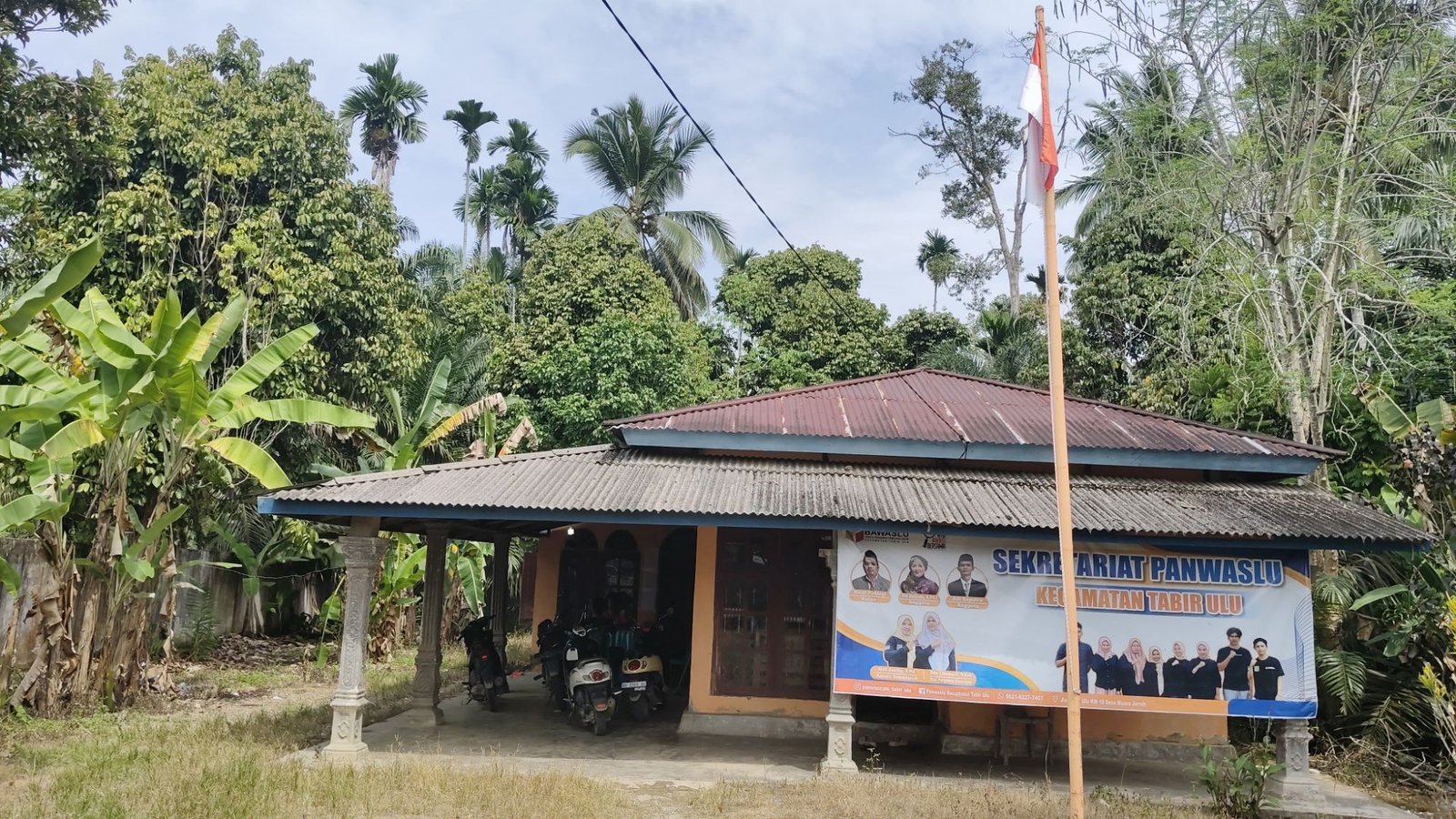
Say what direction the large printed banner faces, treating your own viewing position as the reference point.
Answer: facing the viewer

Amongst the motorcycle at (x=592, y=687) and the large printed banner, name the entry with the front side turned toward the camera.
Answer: the large printed banner

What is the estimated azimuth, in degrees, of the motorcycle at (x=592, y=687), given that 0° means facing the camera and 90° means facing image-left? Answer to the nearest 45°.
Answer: approximately 135°

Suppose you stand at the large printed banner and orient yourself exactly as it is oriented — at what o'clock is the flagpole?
The flagpole is roughly at 12 o'clock from the large printed banner.

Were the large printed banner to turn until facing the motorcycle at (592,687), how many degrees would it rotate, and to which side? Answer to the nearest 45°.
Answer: approximately 90° to its right

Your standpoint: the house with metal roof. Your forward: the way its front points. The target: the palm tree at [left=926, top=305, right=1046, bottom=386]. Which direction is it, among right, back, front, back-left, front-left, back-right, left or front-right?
back

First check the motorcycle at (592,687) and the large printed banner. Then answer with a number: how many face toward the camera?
1

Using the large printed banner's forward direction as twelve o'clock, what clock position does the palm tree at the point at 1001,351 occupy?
The palm tree is roughly at 6 o'clock from the large printed banner.

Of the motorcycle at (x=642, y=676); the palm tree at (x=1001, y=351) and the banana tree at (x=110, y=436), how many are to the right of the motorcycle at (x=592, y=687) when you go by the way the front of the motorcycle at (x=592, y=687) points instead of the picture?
2

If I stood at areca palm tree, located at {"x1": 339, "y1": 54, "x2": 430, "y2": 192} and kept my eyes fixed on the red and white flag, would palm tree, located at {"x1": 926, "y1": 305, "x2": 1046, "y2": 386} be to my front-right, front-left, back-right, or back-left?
front-left

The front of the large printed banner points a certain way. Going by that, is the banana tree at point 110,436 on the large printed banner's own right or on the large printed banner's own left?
on the large printed banner's own right

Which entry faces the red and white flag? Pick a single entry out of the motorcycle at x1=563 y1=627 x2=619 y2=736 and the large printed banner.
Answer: the large printed banner

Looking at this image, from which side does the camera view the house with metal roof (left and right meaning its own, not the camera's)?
front
